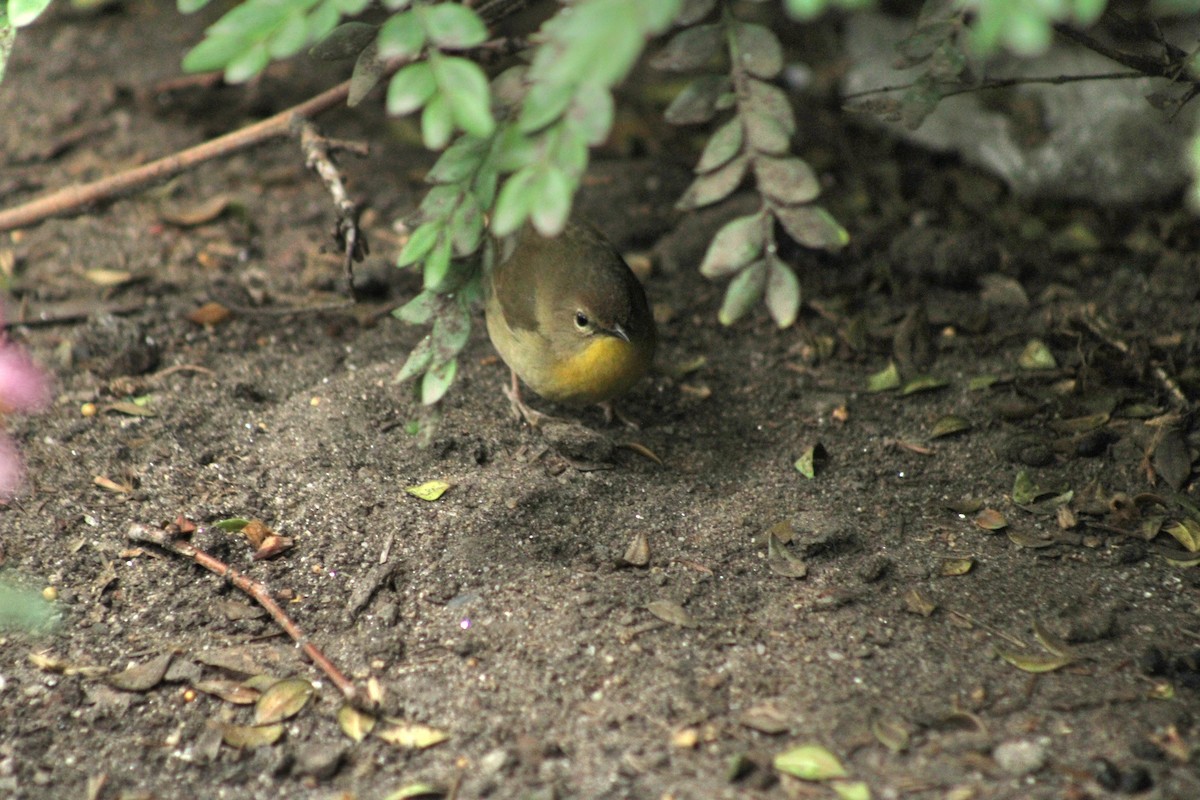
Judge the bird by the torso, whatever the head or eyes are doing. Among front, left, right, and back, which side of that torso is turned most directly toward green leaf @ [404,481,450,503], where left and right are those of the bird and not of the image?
right

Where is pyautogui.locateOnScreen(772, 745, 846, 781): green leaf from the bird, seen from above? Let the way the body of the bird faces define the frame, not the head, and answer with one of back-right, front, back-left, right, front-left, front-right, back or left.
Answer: front-right

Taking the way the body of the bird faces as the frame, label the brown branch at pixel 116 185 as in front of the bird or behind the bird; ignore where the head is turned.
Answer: behind

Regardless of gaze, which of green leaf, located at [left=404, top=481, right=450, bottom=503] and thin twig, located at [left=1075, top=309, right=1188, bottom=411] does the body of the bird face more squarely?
the thin twig

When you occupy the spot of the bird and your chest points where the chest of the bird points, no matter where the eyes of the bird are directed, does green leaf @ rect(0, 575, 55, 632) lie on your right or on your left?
on your right

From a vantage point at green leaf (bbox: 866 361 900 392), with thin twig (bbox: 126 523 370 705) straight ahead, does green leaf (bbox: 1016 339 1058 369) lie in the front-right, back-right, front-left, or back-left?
back-left

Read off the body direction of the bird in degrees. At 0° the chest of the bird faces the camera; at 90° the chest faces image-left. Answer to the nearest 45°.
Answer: approximately 315°

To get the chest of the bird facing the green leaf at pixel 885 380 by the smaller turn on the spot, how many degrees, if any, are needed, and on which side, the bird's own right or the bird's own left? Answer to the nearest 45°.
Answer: approximately 45° to the bird's own left
